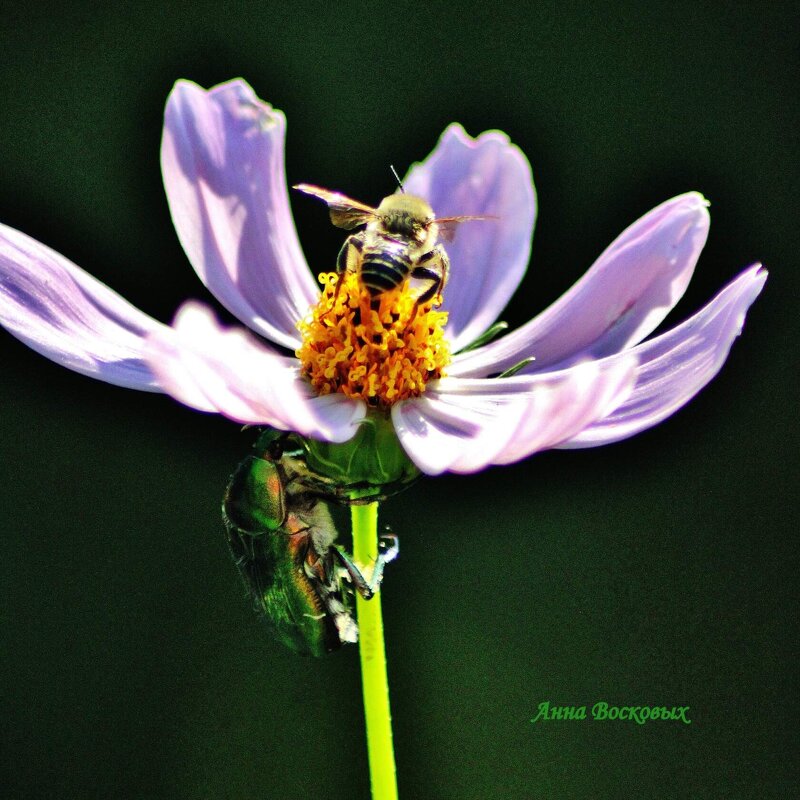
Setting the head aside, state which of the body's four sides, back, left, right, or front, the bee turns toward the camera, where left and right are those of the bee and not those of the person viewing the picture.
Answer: back
